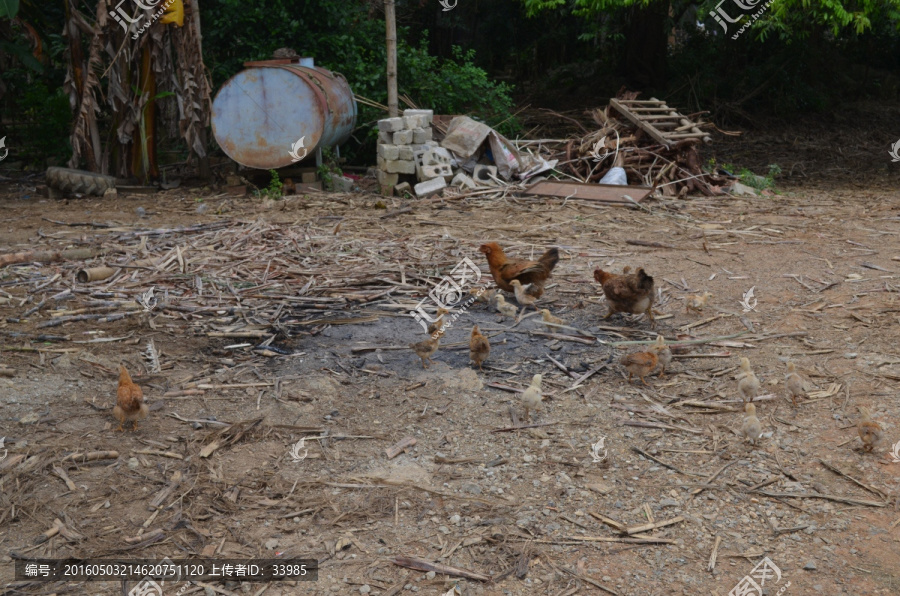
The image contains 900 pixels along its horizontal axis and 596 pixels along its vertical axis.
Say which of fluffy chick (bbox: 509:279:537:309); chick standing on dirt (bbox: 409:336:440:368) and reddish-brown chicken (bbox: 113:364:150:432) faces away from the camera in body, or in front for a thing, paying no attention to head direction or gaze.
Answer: reddish-brown chicken (bbox: 113:364:150:432)

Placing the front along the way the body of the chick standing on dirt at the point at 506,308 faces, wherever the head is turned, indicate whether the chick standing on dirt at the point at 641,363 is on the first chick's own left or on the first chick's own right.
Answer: on the first chick's own left

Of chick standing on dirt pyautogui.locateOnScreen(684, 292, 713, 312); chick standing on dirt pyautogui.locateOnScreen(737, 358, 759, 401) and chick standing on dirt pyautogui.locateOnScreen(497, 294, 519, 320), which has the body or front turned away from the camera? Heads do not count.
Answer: chick standing on dirt pyautogui.locateOnScreen(737, 358, 759, 401)

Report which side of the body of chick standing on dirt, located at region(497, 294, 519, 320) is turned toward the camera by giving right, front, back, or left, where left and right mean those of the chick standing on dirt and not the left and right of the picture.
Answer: left

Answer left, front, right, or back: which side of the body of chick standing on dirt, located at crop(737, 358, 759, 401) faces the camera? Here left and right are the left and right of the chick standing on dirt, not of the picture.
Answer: back

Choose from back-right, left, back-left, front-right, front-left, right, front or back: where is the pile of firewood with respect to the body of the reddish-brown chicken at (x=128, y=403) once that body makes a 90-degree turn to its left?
back-right

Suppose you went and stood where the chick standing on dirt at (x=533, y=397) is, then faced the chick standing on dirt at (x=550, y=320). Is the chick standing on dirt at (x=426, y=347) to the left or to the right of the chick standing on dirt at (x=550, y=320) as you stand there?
left

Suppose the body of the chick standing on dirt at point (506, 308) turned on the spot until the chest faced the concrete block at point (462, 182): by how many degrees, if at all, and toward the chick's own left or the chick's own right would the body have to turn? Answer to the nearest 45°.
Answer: approximately 90° to the chick's own right

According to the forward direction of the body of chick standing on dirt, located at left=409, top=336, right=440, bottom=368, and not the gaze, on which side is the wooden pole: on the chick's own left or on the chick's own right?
on the chick's own left

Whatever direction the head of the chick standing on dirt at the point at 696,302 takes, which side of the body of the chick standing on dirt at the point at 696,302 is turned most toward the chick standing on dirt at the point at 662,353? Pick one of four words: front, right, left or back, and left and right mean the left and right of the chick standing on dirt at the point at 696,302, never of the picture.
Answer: right
